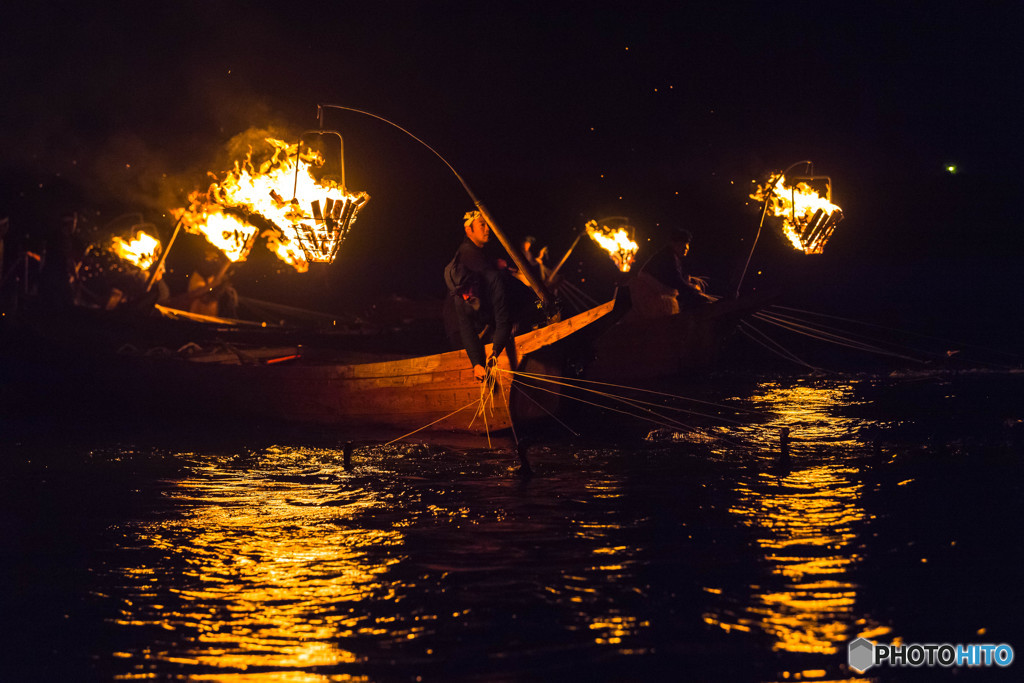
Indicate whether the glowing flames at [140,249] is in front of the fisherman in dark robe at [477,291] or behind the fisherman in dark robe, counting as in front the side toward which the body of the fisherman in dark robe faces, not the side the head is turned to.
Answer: behind

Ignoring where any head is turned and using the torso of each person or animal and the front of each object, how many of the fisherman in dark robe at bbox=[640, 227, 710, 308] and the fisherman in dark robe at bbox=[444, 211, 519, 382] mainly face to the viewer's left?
0

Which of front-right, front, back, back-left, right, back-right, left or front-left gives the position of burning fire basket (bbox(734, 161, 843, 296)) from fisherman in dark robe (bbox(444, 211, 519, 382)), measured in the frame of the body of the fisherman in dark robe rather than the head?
left

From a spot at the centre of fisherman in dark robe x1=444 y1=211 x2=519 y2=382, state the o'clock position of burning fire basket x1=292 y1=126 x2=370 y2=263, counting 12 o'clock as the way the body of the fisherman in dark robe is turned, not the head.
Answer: The burning fire basket is roughly at 3 o'clock from the fisherman in dark robe.

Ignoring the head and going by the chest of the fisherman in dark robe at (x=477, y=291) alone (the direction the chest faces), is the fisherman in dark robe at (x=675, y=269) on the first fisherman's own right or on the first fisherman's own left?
on the first fisherman's own left

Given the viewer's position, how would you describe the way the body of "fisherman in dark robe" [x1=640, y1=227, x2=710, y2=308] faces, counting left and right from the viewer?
facing to the right of the viewer

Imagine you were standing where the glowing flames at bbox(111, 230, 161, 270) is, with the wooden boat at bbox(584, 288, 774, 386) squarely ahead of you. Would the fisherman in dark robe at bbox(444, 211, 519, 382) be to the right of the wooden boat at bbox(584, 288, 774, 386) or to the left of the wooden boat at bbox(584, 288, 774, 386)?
right
